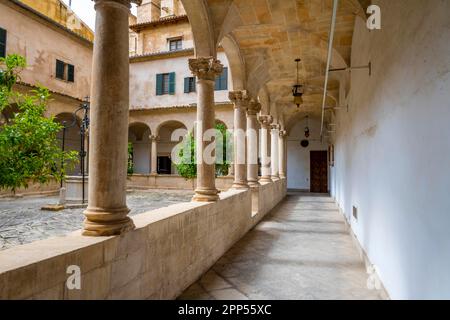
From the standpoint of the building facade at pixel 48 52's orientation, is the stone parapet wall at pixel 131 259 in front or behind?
in front

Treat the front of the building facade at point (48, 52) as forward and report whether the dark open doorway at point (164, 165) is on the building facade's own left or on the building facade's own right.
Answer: on the building facade's own left

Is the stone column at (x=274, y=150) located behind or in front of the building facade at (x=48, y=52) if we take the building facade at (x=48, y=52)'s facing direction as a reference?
in front

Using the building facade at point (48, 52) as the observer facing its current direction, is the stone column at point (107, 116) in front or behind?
in front

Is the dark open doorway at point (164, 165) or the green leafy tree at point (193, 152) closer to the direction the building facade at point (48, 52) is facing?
the green leafy tree

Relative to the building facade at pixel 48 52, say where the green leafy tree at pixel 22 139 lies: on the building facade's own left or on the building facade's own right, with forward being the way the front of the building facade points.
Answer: on the building facade's own right

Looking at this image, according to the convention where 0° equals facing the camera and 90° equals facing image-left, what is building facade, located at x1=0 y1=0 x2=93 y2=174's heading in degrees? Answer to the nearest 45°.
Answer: approximately 315°

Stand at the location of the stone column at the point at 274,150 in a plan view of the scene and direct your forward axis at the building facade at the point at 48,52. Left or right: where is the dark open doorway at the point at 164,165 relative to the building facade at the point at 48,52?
right
